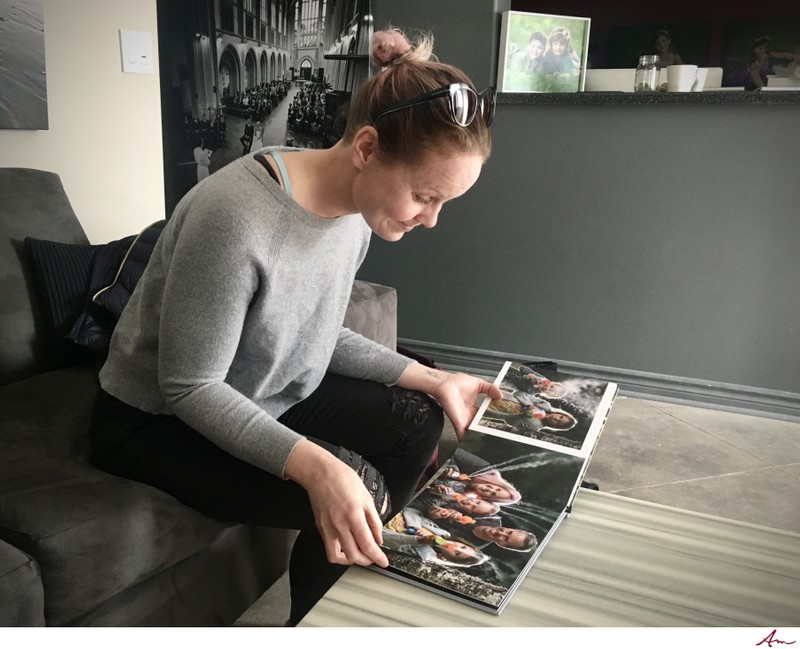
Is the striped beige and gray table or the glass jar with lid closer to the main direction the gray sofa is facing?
the striped beige and gray table

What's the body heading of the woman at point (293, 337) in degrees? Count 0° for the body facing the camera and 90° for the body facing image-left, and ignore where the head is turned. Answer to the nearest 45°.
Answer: approximately 315°

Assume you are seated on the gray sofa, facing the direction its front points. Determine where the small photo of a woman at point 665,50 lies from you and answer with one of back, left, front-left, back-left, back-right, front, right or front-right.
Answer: left

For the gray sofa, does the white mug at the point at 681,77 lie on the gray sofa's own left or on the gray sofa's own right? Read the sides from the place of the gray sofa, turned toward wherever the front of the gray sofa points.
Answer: on the gray sofa's own left

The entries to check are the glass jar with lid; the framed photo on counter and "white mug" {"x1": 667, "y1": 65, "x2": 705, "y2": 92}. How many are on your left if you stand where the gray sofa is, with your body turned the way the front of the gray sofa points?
3

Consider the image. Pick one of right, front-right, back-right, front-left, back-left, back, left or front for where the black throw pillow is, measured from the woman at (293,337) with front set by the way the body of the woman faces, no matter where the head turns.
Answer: back

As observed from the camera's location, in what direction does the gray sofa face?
facing the viewer and to the right of the viewer

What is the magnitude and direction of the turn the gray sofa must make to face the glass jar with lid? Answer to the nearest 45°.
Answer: approximately 90° to its left

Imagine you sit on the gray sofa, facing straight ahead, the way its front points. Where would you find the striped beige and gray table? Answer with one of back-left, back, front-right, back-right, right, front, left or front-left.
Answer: front
